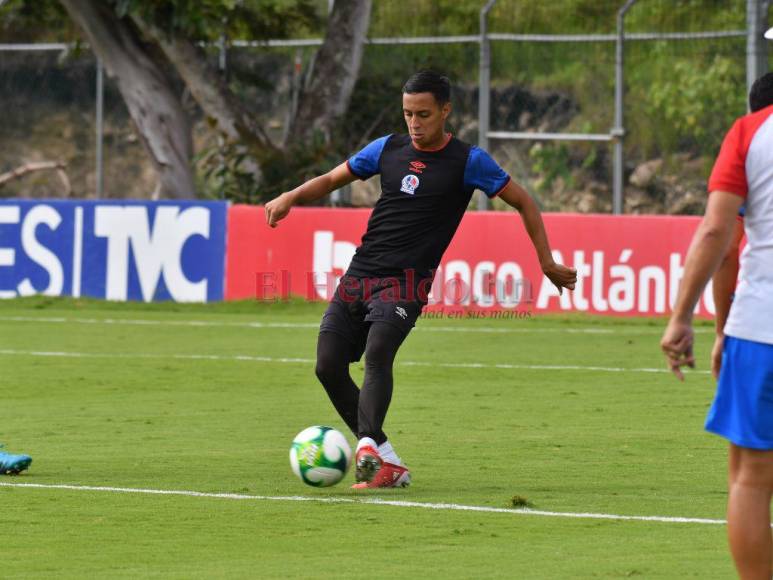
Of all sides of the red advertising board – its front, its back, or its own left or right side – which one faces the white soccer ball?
front

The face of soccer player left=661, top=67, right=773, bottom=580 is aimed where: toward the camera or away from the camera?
away from the camera

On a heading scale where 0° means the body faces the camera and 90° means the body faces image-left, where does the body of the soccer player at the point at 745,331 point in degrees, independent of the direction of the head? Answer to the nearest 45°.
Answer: approximately 180°

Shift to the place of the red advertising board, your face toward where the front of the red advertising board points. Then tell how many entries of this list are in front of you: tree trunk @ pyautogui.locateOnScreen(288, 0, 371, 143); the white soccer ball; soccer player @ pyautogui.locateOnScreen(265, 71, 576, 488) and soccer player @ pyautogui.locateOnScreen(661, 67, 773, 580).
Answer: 3

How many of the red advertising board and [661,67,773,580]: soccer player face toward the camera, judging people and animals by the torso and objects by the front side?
1

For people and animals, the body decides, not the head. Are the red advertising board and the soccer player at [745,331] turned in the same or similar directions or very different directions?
very different directions

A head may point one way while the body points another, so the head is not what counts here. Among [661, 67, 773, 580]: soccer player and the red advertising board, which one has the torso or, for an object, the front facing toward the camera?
the red advertising board

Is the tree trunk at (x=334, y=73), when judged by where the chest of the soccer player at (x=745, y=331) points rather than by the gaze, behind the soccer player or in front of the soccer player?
in front

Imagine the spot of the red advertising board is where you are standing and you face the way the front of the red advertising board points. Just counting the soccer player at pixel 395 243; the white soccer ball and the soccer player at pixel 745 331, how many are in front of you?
3

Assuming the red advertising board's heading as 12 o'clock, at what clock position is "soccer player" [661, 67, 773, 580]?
The soccer player is roughly at 12 o'clock from the red advertising board.

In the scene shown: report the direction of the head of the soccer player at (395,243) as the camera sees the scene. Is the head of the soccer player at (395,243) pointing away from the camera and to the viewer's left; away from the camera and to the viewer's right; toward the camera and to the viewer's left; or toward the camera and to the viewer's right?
toward the camera and to the viewer's left

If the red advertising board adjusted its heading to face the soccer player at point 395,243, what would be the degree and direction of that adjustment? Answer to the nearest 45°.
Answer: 0° — it already faces them

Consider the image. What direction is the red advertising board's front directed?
toward the camera
